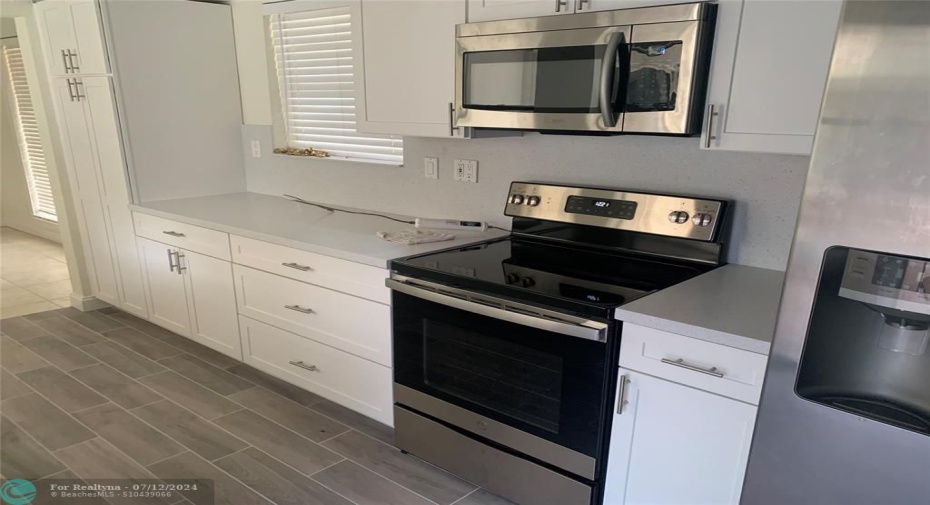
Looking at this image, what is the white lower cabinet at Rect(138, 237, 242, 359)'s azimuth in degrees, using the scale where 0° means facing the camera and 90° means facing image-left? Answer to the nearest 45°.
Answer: approximately 45°

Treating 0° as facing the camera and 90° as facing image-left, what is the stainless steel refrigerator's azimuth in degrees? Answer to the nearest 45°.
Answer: approximately 45°

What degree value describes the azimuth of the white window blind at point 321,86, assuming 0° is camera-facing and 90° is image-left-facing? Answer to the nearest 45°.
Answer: approximately 45°

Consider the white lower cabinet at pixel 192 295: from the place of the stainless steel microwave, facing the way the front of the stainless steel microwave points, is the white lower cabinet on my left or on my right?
on my right

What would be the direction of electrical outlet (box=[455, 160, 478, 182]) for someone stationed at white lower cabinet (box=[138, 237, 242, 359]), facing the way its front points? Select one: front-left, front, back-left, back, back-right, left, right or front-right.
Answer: left

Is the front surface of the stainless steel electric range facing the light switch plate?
no

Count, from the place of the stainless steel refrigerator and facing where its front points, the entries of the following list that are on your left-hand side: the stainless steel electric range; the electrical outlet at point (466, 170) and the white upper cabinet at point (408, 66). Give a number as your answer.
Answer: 0

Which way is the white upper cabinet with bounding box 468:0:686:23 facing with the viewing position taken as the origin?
facing the viewer and to the left of the viewer

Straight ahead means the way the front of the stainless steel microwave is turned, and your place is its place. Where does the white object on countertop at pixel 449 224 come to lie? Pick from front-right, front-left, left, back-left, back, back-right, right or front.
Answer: right

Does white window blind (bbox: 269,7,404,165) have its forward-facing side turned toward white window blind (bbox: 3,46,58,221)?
no

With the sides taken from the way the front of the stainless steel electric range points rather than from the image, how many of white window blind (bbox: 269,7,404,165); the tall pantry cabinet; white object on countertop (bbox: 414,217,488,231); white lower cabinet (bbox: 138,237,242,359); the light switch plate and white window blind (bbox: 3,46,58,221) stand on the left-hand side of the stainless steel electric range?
0

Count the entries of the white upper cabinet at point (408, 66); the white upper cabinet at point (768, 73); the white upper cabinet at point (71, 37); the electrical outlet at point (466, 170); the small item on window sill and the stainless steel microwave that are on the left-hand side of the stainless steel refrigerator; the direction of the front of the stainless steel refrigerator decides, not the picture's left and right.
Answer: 0

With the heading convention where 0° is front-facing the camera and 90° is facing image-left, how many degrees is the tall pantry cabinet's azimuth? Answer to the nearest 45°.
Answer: approximately 45°

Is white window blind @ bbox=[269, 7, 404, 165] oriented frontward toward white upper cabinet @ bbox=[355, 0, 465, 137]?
no
